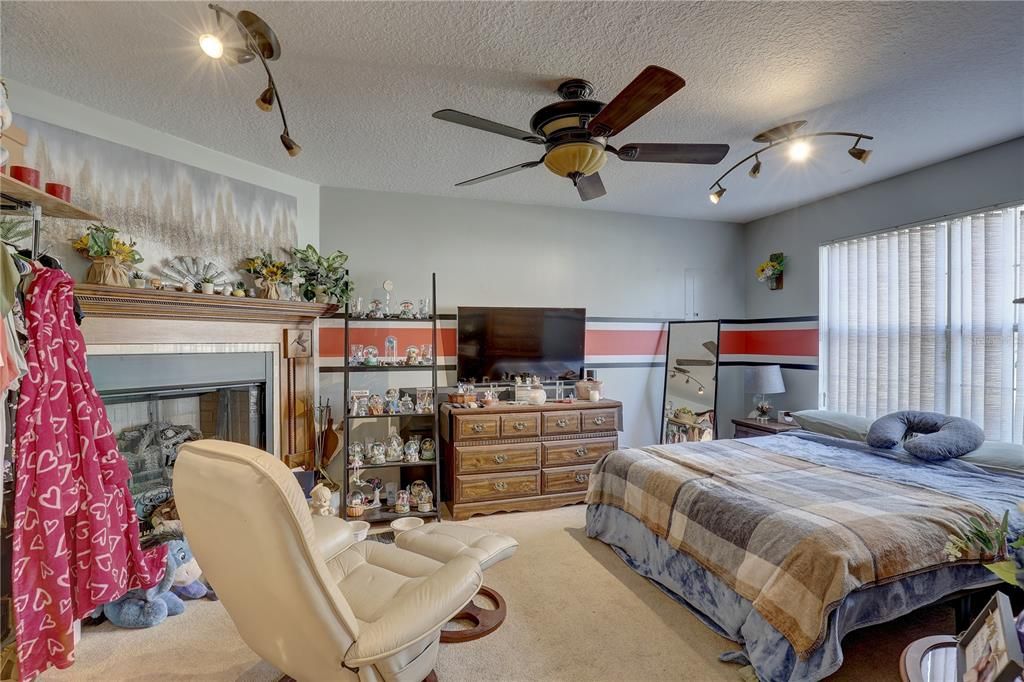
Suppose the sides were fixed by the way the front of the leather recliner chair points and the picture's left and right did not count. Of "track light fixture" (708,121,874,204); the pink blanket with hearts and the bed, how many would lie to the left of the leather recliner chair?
1

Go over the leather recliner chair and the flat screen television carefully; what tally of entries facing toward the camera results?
1

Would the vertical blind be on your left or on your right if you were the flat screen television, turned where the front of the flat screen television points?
on your left

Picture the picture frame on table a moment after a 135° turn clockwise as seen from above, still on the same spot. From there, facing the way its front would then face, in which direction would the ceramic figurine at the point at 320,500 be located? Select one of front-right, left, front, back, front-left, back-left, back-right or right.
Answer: left

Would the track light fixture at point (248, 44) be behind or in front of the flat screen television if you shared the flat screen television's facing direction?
in front

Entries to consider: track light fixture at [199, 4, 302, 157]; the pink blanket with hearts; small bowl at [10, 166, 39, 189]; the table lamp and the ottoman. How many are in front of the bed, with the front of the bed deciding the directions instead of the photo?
4

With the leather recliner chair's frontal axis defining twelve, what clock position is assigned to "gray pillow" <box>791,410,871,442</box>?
The gray pillow is roughly at 1 o'clock from the leather recliner chair.

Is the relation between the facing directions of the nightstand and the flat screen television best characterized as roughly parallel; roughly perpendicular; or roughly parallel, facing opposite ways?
roughly perpendicular

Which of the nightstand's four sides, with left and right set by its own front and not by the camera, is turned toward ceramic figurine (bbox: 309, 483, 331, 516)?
front

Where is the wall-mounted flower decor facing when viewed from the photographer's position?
facing the viewer and to the left of the viewer

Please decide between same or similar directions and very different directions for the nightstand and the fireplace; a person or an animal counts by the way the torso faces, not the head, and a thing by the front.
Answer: very different directions

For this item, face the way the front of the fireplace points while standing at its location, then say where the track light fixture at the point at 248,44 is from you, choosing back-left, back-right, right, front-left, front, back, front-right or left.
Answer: front-right

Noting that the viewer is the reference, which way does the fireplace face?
facing the viewer and to the right of the viewer

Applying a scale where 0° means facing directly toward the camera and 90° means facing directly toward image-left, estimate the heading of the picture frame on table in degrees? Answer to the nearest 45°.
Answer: approximately 45°

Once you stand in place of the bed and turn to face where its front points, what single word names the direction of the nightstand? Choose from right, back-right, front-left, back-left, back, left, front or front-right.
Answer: back-right

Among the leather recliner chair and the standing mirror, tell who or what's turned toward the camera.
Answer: the standing mirror

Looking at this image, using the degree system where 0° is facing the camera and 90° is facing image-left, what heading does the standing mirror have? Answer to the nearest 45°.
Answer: approximately 0°
